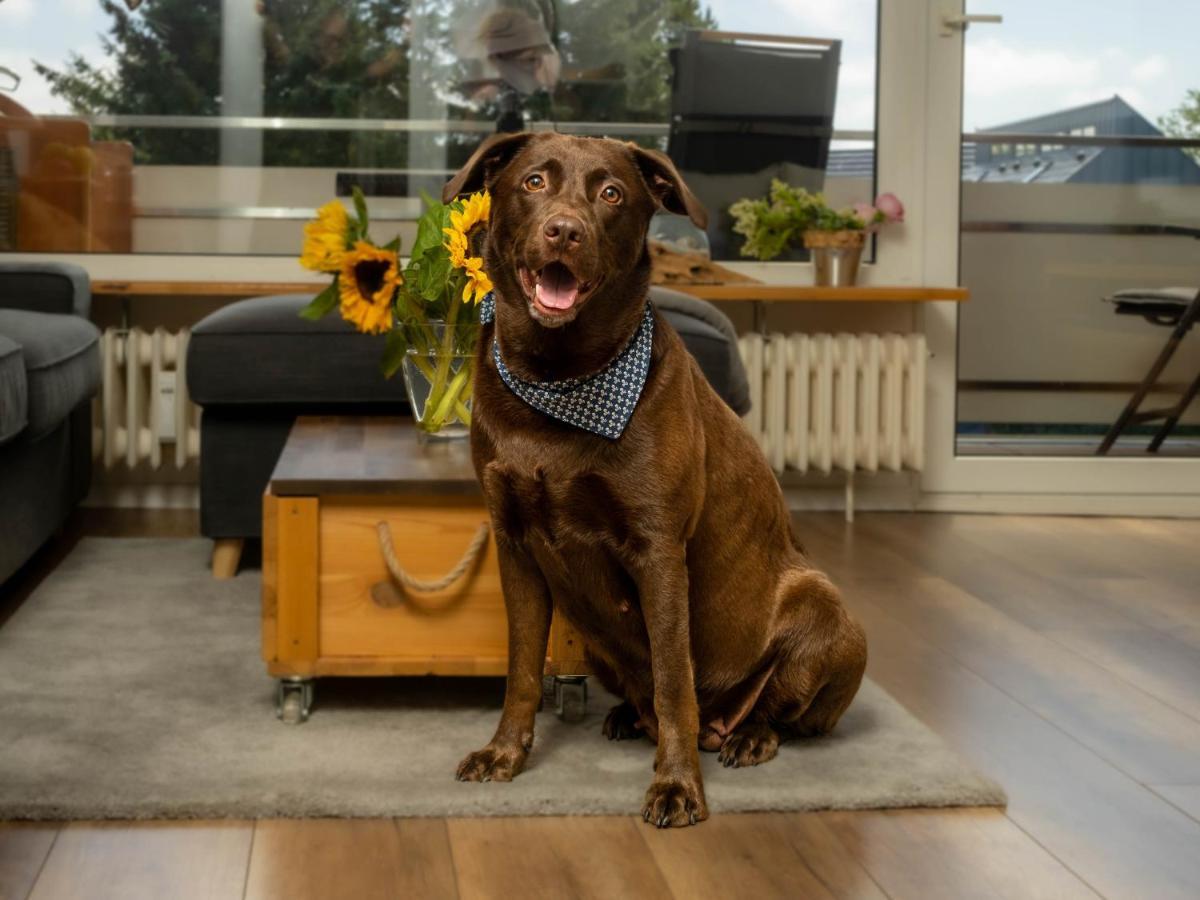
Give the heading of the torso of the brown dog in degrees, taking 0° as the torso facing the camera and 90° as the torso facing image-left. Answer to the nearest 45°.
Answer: approximately 45°

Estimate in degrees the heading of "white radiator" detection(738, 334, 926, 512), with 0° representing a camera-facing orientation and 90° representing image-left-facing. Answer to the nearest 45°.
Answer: approximately 0°

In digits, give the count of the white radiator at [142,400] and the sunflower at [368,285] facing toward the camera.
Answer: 2

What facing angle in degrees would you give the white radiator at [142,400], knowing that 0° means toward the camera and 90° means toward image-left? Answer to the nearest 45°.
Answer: approximately 0°

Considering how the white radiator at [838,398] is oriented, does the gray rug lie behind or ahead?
ahead
